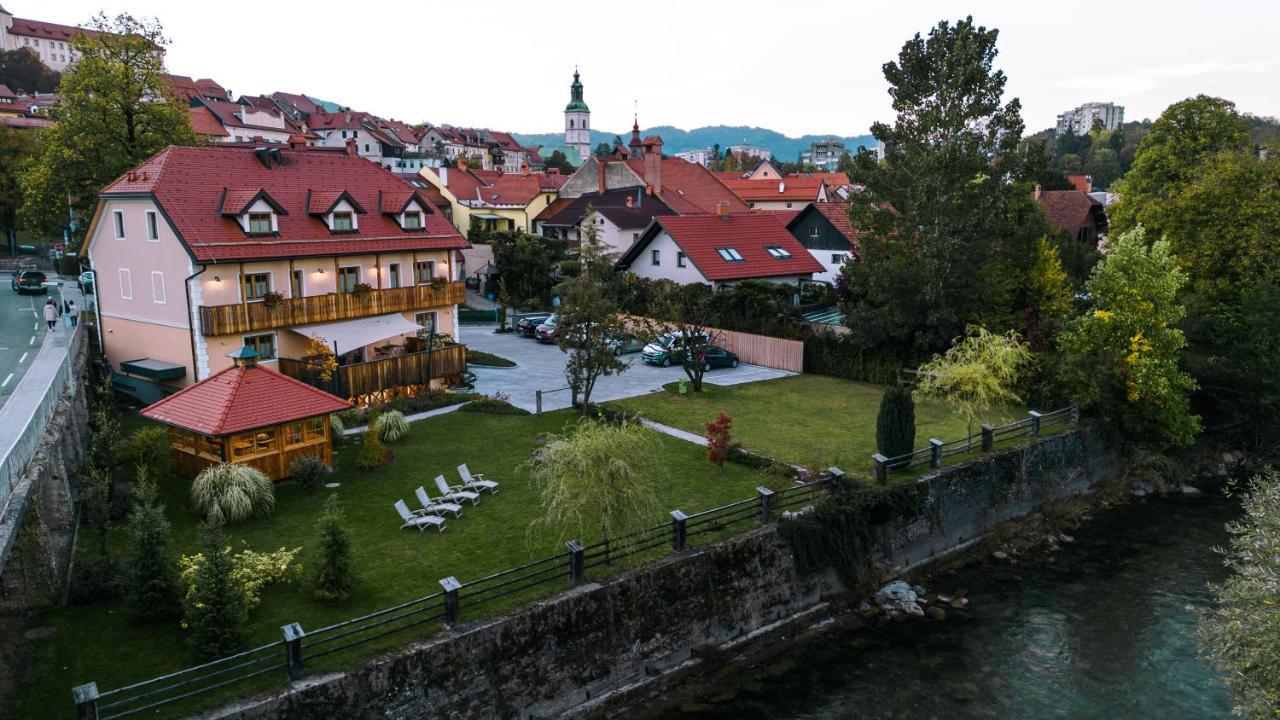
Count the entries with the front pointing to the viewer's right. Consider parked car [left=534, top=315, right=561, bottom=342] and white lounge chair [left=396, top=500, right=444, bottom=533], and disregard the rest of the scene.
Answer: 1

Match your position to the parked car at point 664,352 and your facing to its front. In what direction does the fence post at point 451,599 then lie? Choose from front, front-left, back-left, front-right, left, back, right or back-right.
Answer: front-left

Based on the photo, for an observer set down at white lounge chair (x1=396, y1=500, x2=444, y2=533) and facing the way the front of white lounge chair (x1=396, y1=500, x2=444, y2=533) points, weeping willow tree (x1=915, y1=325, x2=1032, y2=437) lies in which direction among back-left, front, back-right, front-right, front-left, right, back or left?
front

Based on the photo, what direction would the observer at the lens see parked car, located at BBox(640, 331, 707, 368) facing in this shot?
facing the viewer and to the left of the viewer

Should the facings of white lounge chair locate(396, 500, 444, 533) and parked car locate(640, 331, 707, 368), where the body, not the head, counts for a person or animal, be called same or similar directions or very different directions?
very different directions

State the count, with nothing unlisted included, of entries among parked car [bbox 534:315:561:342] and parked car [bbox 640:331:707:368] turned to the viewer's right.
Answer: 0

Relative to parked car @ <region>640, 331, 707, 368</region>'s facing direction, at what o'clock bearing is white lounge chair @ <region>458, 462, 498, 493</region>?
The white lounge chair is roughly at 11 o'clock from the parked car.

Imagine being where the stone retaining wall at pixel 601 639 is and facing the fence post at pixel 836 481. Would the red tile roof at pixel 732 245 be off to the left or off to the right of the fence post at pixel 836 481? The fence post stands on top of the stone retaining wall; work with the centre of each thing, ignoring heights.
left

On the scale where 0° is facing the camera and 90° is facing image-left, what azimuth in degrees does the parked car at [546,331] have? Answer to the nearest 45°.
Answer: approximately 45°

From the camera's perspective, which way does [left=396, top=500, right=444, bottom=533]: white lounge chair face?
to the viewer's right

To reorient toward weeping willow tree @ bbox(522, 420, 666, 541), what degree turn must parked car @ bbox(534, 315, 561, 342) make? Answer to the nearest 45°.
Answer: approximately 45° to its left

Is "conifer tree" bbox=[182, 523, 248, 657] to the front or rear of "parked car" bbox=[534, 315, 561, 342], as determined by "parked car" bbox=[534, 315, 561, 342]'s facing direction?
to the front

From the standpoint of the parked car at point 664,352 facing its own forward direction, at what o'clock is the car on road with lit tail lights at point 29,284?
the car on road with lit tail lights at point 29,284 is roughly at 2 o'clock from the parked car at point 664,352.

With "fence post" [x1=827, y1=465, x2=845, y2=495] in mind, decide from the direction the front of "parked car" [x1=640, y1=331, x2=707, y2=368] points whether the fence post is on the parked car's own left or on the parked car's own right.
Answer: on the parked car's own left

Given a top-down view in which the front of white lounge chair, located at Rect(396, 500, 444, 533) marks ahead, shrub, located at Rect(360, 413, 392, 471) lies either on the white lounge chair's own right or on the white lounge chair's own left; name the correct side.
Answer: on the white lounge chair's own left

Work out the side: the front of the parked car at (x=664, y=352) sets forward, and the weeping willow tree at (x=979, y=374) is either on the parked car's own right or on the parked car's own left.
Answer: on the parked car's own left
